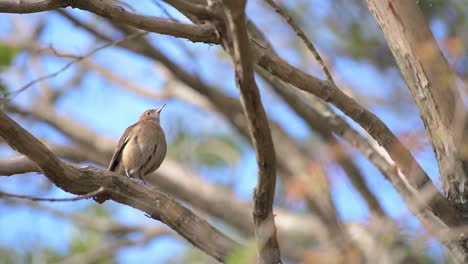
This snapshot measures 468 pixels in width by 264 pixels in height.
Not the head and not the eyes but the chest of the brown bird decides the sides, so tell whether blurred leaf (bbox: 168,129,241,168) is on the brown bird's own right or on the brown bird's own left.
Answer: on the brown bird's own left

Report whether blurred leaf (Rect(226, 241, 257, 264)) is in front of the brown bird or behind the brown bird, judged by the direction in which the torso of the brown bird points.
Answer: in front

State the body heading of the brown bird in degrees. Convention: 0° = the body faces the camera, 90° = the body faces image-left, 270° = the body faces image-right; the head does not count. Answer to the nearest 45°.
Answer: approximately 315°

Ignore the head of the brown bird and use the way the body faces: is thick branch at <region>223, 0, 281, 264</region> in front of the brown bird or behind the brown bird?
in front
